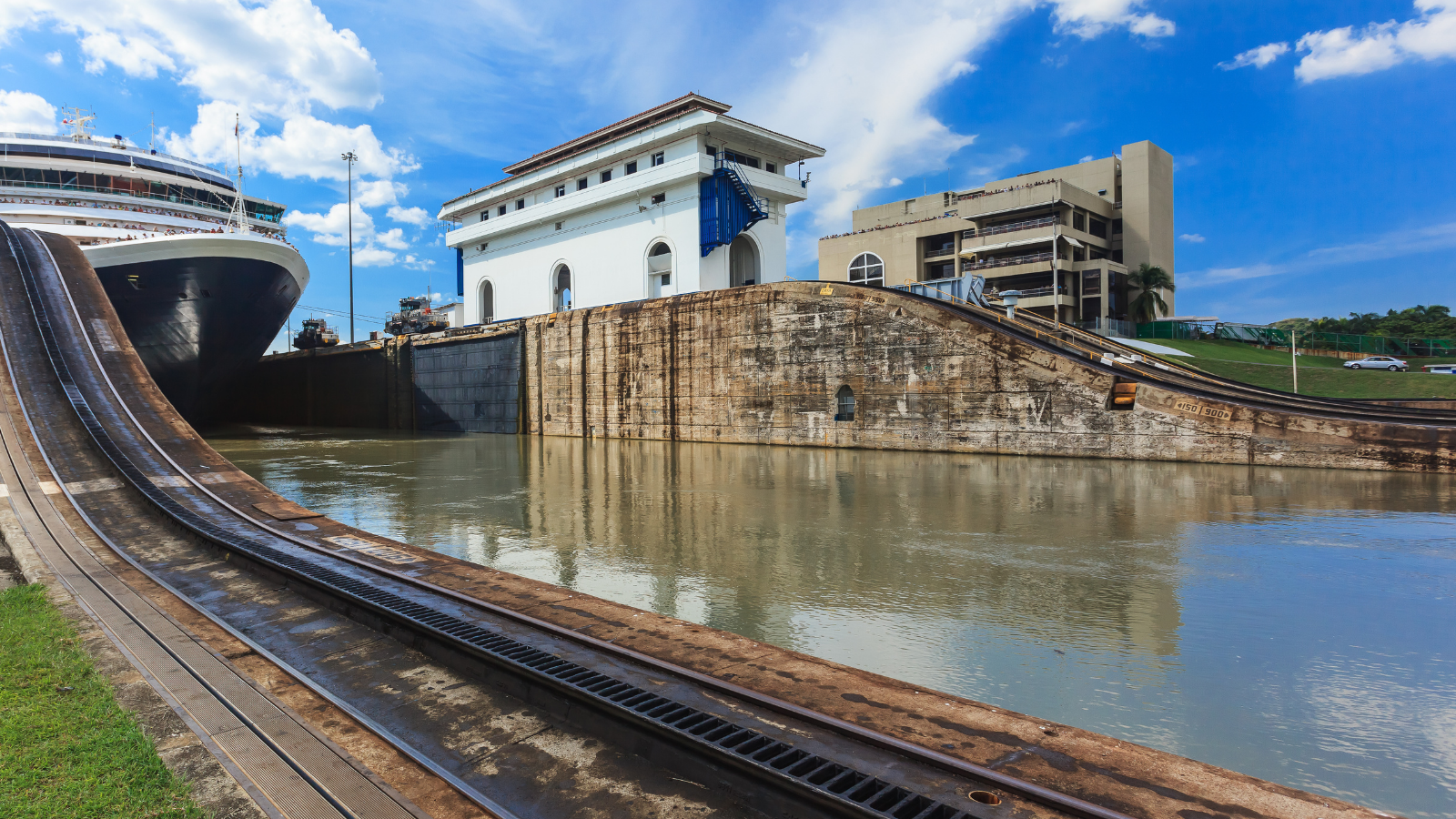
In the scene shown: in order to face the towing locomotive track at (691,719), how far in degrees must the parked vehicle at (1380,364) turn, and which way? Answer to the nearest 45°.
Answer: approximately 90° to its left

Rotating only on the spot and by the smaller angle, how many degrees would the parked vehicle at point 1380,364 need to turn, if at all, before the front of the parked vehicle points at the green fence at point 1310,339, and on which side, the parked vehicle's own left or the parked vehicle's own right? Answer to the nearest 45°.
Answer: approximately 45° to the parked vehicle's own right

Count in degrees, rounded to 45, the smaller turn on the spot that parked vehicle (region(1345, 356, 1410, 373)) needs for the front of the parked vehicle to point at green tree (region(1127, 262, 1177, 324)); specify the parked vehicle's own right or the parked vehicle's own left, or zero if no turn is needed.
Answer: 0° — it already faces it

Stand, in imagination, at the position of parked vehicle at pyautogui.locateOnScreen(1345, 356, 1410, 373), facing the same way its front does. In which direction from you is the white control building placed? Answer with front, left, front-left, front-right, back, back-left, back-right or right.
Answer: front-left

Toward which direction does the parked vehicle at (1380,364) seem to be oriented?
to the viewer's left

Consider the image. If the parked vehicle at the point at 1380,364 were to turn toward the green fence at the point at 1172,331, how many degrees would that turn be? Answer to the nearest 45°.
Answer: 0° — it already faces it
